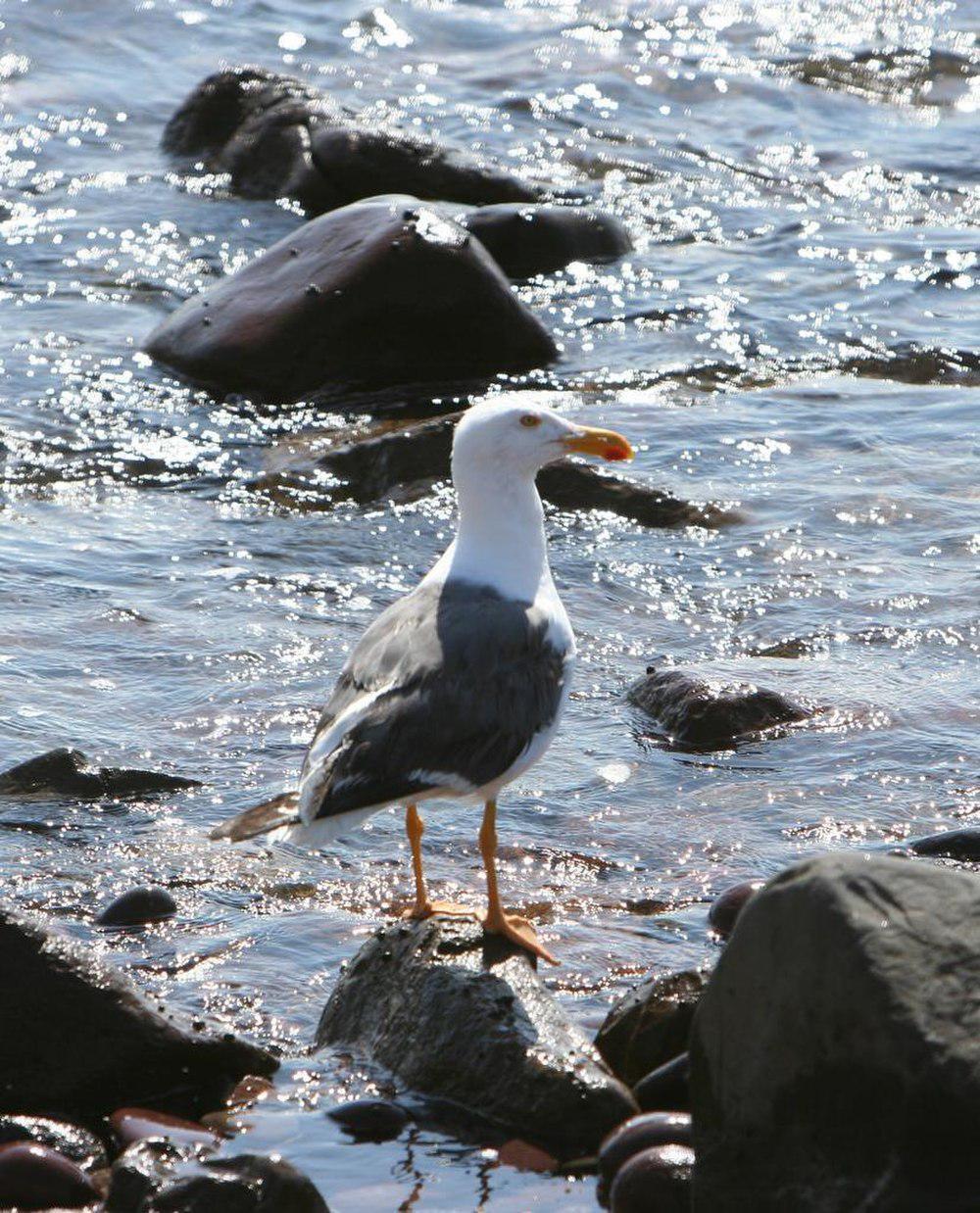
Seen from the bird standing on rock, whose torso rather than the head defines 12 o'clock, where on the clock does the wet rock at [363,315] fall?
The wet rock is roughly at 9 o'clock from the bird standing on rock.

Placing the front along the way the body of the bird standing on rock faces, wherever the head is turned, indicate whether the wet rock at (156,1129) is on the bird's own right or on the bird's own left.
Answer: on the bird's own right

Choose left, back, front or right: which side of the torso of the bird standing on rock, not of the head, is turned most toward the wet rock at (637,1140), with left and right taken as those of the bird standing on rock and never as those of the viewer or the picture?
right

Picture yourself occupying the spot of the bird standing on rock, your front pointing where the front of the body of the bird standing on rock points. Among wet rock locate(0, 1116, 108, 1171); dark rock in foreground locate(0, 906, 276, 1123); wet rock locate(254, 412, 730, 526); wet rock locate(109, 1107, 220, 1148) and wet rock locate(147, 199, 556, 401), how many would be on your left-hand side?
2

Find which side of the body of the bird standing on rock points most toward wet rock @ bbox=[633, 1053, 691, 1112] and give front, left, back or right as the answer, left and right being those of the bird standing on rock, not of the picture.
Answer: right

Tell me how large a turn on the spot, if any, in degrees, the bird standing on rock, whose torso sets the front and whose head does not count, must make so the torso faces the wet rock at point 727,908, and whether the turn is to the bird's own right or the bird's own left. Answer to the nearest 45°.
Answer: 0° — it already faces it

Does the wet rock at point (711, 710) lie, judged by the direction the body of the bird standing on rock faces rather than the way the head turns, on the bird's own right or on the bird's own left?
on the bird's own left

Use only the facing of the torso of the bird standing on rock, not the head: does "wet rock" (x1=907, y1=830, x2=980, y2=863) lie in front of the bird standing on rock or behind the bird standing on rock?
in front

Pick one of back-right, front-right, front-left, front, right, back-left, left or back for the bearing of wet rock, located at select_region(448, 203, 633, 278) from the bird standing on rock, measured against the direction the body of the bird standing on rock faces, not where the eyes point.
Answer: left

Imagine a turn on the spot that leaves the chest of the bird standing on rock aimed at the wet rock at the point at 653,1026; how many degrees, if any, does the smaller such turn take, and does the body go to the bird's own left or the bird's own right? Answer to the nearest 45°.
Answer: approximately 45° to the bird's own right

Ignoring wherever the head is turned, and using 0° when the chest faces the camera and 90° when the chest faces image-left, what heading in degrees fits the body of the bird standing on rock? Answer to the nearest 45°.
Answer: approximately 270°
